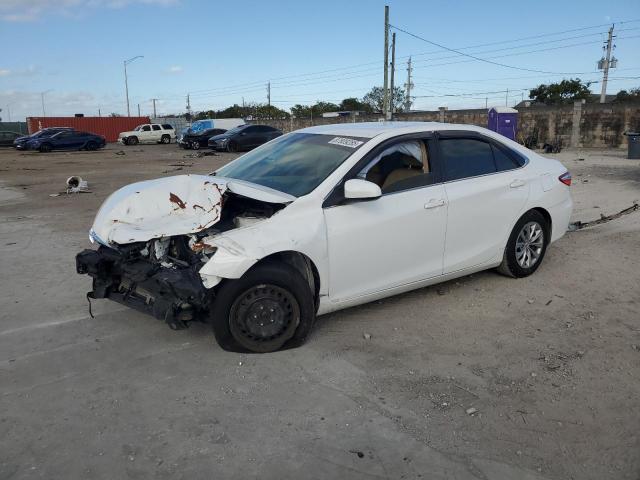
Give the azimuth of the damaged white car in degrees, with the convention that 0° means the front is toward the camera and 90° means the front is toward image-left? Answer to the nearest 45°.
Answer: approximately 45°

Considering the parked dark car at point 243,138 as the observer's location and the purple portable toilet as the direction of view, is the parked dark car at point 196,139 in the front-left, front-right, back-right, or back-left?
back-left

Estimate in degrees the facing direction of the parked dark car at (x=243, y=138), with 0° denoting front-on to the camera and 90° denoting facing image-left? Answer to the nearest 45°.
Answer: approximately 45°

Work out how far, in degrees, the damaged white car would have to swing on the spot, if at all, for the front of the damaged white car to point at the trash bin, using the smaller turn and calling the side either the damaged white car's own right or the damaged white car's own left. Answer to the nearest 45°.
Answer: approximately 180°

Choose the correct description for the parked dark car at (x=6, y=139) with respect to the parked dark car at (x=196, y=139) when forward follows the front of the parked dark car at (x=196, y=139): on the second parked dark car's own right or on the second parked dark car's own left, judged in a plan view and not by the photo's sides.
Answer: on the second parked dark car's own right

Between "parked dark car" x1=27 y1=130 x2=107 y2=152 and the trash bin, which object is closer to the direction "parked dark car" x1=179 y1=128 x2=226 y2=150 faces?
the parked dark car

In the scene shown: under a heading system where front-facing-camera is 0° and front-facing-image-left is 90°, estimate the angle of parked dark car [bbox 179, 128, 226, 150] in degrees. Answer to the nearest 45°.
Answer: approximately 45°

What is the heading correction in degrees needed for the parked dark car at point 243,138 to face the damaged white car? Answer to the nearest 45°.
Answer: approximately 45° to its left

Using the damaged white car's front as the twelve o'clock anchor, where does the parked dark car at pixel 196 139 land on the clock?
The parked dark car is roughly at 4 o'clock from the damaged white car.

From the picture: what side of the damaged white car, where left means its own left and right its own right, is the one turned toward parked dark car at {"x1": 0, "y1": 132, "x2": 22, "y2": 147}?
right
